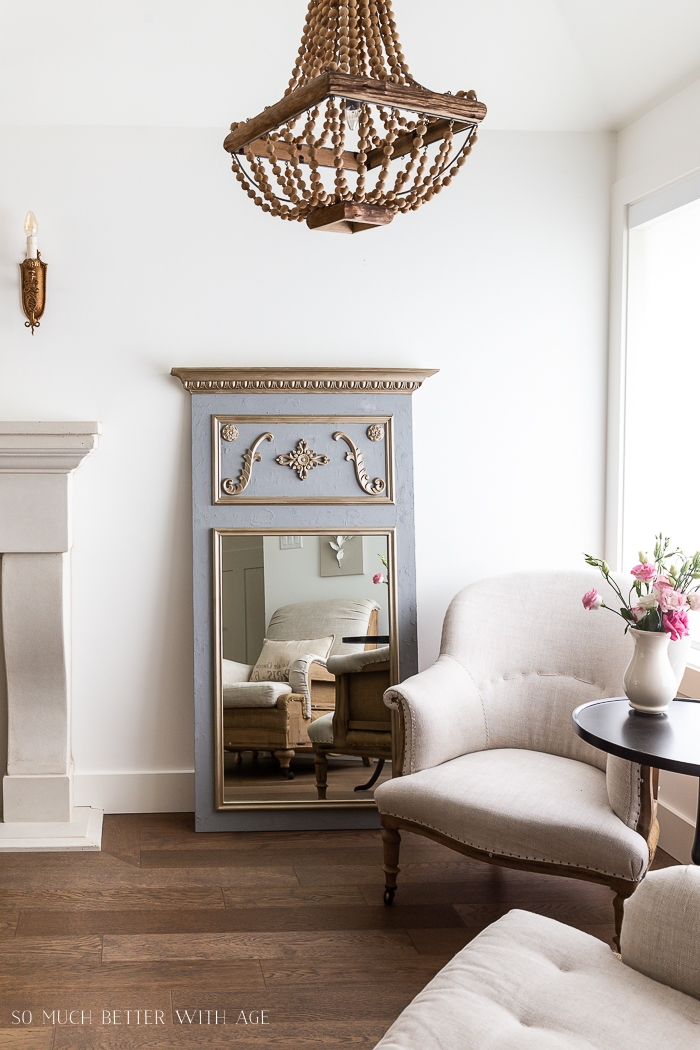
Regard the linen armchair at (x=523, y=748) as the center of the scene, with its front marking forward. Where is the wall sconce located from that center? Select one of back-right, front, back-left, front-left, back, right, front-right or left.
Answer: front-right

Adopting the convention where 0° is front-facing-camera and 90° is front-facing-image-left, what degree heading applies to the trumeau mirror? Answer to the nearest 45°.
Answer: approximately 0°

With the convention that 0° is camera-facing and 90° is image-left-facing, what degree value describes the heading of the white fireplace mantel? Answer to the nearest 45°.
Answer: approximately 0°

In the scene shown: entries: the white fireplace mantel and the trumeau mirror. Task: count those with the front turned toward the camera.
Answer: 2

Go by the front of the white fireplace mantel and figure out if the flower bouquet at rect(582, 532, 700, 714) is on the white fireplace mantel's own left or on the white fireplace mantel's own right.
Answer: on the white fireplace mantel's own left

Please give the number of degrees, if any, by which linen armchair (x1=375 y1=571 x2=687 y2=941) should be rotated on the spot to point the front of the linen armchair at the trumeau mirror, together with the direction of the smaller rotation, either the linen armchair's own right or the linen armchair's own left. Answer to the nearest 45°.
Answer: approximately 90° to the linen armchair's own right

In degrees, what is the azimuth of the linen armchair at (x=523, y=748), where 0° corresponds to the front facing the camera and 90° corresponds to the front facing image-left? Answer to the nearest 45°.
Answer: approximately 45°
